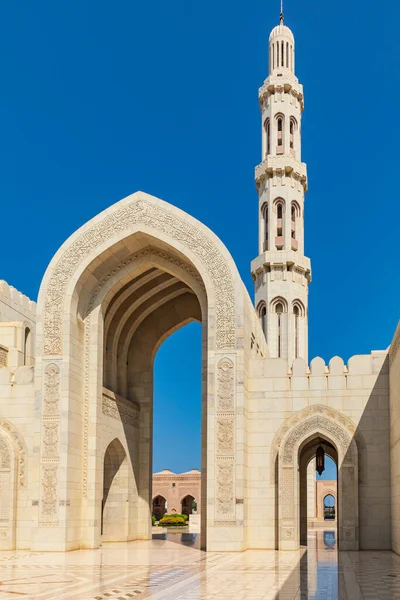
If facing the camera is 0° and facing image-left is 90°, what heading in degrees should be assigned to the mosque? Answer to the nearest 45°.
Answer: approximately 0°

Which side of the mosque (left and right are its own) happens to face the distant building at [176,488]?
back

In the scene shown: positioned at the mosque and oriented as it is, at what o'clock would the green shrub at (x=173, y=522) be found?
The green shrub is roughly at 6 o'clock from the mosque.
